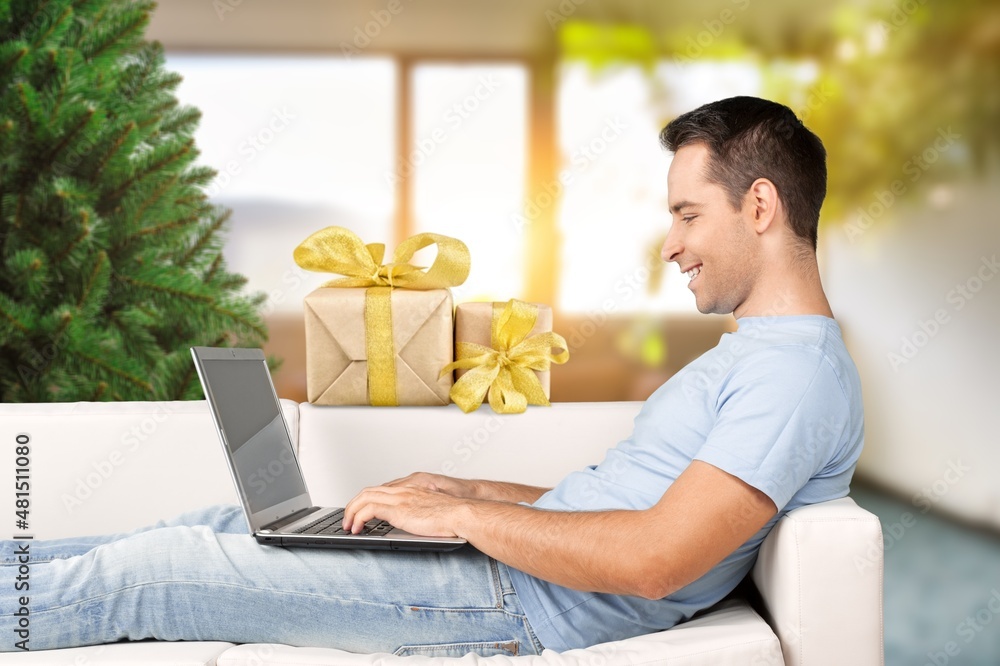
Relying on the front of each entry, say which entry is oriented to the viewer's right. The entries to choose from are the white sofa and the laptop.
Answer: the laptop

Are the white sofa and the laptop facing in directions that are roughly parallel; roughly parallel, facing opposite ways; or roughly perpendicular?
roughly perpendicular

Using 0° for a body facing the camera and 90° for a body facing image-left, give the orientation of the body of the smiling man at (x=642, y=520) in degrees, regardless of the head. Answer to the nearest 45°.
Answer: approximately 90°

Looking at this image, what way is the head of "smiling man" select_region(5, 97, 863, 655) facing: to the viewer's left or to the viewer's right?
to the viewer's left

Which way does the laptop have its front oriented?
to the viewer's right

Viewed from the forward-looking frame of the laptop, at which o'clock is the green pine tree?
The green pine tree is roughly at 8 o'clock from the laptop.

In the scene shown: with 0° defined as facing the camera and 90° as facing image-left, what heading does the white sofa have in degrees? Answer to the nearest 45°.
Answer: approximately 0°
